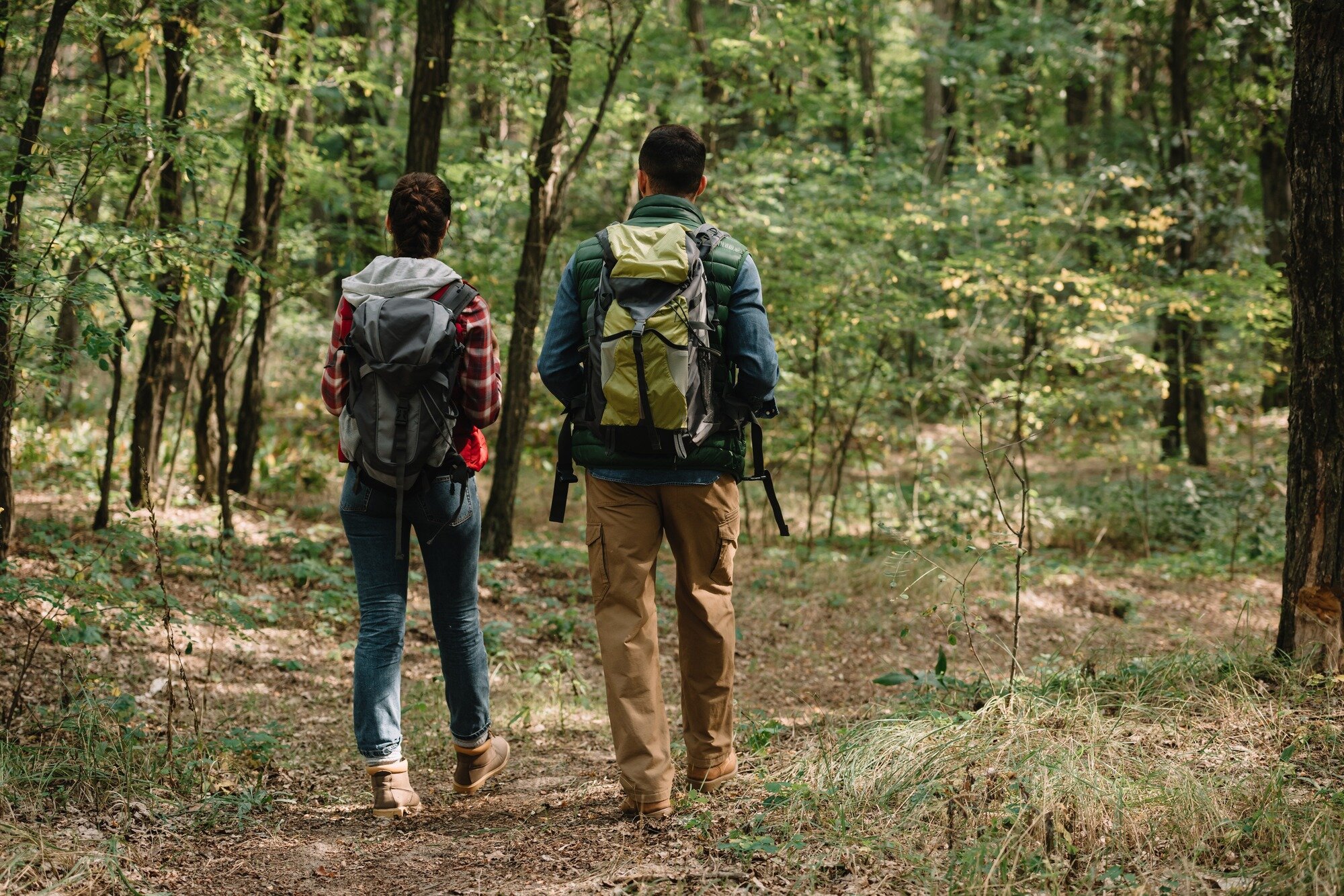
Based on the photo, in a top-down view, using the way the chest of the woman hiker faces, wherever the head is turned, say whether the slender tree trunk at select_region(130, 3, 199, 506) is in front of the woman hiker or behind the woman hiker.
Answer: in front

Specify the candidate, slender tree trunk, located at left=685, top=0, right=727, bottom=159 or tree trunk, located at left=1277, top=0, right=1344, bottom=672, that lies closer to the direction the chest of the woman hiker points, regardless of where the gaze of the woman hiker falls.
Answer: the slender tree trunk

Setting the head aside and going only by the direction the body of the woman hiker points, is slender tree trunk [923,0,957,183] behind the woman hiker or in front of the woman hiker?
in front

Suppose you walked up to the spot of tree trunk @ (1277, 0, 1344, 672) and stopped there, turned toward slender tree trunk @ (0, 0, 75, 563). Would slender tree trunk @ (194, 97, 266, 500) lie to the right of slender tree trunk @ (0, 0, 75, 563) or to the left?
right

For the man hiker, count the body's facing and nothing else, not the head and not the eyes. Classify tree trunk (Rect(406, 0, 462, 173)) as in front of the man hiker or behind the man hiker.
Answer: in front

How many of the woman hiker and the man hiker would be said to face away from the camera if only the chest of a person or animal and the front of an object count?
2

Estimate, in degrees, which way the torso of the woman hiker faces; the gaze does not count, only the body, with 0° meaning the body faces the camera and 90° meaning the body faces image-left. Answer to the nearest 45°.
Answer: approximately 180°

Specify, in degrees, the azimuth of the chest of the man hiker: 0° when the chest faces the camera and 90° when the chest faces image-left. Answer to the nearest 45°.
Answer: approximately 180°
